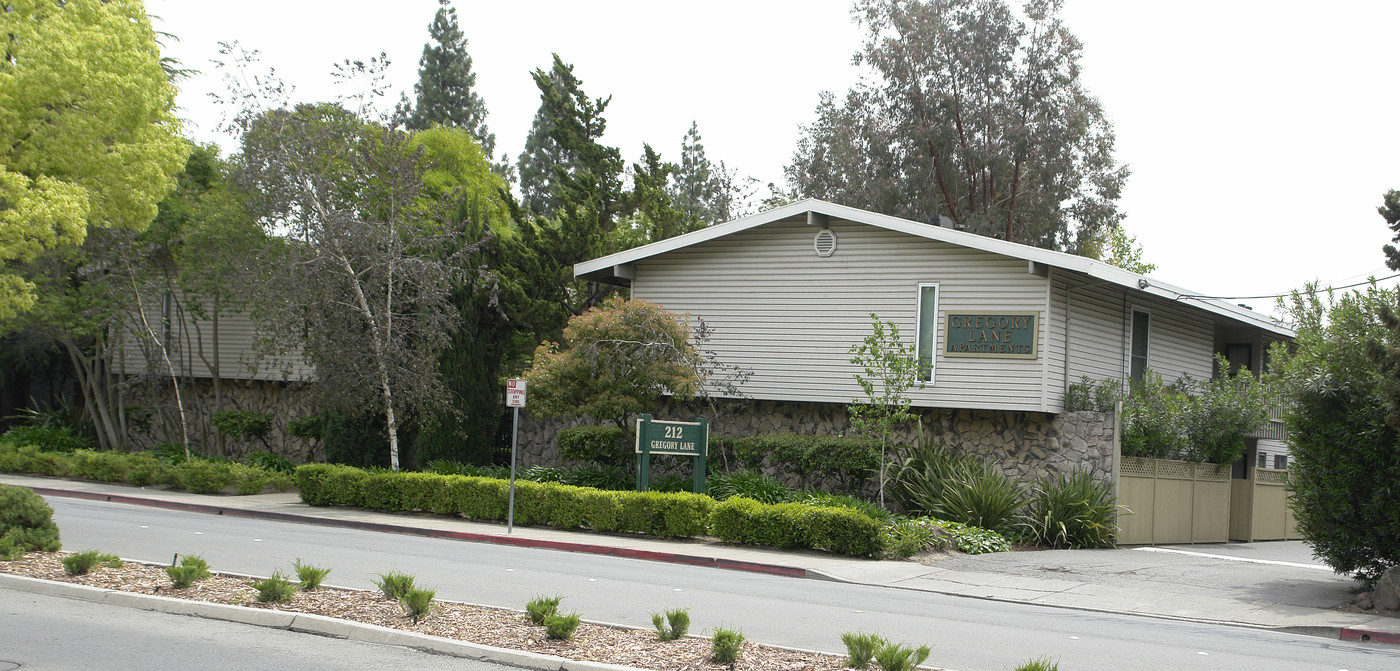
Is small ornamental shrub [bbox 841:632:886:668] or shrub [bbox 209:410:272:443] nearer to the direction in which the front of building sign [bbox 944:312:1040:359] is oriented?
the small ornamental shrub

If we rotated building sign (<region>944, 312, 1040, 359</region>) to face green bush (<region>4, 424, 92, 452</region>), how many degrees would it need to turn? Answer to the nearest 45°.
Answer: approximately 90° to its right

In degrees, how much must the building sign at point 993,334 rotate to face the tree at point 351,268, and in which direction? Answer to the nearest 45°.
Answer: approximately 90° to its right

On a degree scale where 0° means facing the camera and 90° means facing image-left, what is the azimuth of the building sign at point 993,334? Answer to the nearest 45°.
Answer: approximately 0°

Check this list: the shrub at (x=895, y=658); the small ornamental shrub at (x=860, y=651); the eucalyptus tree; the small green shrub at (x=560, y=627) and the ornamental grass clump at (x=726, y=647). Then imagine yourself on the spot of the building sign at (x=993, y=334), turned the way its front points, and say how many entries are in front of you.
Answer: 4

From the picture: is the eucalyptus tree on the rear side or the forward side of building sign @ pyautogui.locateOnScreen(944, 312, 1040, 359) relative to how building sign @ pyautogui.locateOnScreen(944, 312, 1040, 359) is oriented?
on the rear side
